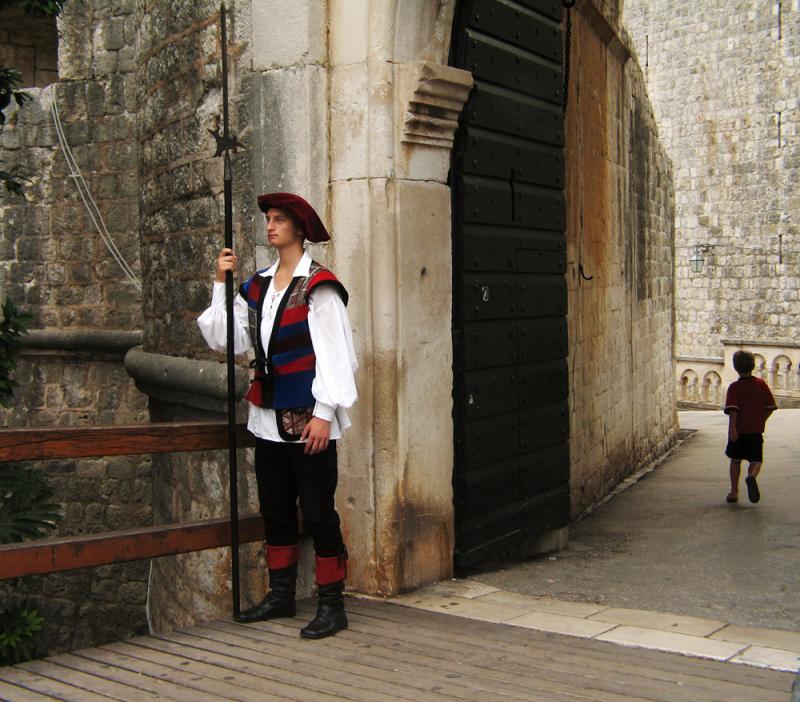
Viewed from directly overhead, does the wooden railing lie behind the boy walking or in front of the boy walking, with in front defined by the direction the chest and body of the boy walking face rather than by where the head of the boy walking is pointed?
behind

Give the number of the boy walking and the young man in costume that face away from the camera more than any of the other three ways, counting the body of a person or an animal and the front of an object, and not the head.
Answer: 1

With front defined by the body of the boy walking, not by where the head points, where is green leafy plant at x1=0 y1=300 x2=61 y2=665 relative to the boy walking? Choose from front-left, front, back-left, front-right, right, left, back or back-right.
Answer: back-left

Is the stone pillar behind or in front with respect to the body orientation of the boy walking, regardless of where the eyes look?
behind

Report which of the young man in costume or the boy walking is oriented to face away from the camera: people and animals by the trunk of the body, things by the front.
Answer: the boy walking

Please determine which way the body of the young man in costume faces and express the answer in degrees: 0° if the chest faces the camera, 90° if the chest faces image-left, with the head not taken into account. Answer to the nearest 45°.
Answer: approximately 45°

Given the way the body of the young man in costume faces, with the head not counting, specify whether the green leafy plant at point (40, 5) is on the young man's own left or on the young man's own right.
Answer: on the young man's own right

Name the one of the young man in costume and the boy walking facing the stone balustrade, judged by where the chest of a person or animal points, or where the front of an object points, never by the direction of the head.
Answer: the boy walking

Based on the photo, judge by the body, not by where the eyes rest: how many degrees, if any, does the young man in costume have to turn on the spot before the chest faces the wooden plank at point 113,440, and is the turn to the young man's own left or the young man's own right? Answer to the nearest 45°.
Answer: approximately 45° to the young man's own right

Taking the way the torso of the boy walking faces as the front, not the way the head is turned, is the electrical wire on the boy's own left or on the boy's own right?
on the boy's own left

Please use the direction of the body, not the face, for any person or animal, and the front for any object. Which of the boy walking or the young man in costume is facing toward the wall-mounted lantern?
the boy walking

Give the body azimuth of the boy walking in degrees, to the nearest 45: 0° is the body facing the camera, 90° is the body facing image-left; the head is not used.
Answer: approximately 180°
